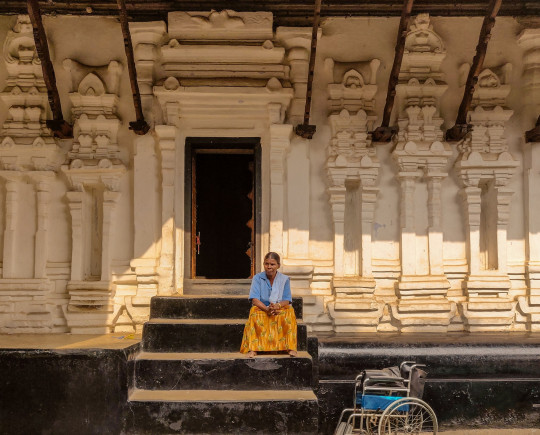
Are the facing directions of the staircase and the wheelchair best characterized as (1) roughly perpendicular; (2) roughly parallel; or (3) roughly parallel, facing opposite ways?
roughly perpendicular

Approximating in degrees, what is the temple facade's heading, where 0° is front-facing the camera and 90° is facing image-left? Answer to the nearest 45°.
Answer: approximately 0°

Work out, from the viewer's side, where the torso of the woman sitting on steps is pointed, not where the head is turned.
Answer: toward the camera

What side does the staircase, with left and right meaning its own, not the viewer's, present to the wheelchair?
left

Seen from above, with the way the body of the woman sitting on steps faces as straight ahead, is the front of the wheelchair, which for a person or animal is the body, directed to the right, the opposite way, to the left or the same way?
to the right

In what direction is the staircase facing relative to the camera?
toward the camera

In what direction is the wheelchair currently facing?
to the viewer's left

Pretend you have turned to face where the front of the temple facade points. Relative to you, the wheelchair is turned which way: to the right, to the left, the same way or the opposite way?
to the right

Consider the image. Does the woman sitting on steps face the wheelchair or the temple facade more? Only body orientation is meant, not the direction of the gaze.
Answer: the wheelchair

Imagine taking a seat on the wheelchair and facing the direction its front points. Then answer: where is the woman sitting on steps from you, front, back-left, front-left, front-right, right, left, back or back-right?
front
